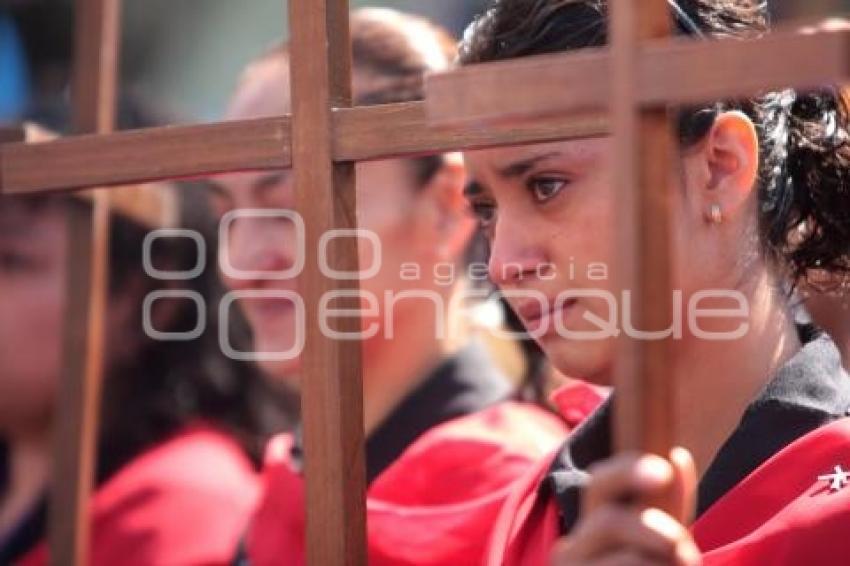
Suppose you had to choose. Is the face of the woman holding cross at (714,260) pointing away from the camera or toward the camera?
toward the camera

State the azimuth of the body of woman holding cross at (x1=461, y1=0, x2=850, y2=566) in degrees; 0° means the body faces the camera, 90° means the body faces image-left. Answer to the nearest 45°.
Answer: approximately 45°

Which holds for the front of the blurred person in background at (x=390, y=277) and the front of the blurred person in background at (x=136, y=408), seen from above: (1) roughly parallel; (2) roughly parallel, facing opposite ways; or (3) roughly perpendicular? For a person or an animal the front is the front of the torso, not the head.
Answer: roughly parallel

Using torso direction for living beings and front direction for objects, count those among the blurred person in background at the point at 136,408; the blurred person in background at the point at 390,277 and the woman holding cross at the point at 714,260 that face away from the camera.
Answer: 0

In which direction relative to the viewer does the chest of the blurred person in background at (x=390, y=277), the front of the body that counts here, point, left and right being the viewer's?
facing the viewer and to the left of the viewer

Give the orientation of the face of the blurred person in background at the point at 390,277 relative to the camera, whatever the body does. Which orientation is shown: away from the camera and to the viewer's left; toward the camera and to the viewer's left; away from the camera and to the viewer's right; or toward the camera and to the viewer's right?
toward the camera and to the viewer's left

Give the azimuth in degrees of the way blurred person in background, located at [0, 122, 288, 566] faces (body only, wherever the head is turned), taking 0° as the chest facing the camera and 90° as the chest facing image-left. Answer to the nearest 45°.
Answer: approximately 45°

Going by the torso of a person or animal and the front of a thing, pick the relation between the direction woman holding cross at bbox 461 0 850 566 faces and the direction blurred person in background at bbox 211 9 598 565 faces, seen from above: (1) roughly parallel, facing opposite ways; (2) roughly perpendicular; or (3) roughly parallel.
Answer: roughly parallel

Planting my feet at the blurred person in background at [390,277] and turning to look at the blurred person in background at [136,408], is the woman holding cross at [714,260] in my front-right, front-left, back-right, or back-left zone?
back-left

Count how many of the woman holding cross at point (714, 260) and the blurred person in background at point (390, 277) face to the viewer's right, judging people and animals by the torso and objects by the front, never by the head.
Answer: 0

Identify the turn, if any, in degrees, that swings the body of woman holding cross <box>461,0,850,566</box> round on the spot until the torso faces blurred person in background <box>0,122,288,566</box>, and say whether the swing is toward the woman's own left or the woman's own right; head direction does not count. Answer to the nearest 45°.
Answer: approximately 90° to the woman's own right

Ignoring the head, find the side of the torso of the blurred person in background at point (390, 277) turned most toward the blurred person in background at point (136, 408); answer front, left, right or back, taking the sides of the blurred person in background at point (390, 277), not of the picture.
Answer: right
